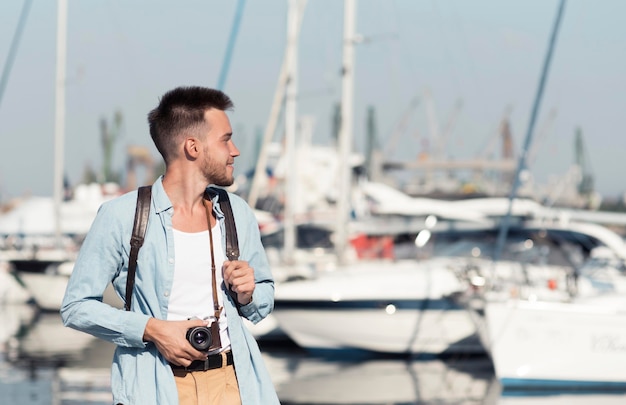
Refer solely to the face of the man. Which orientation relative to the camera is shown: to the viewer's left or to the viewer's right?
to the viewer's right

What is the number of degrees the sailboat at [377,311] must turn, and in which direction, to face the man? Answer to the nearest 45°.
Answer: approximately 90° to its left

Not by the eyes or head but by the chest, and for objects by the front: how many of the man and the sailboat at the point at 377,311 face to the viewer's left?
1

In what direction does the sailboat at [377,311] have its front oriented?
to the viewer's left

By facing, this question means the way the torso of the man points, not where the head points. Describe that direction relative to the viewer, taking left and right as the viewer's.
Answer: facing the viewer and to the right of the viewer
